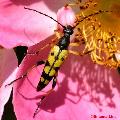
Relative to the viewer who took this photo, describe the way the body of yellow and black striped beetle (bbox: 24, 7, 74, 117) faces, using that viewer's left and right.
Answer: facing away from the viewer and to the right of the viewer
